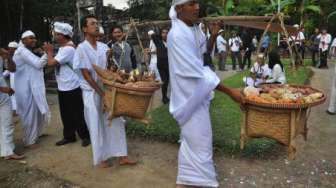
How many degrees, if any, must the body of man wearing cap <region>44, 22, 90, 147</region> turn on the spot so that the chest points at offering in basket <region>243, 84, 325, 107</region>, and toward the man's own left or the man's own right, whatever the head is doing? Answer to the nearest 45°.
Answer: approximately 135° to the man's own left

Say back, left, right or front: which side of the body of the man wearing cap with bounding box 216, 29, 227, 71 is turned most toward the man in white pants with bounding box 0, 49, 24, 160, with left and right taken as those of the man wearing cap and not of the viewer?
right

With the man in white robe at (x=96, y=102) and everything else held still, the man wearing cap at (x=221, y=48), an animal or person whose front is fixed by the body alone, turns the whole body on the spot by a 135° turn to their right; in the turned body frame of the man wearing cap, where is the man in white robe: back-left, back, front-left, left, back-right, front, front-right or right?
front-left

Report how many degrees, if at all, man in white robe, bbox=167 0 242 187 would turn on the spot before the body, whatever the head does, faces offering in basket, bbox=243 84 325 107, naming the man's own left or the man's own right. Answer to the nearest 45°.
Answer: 0° — they already face it

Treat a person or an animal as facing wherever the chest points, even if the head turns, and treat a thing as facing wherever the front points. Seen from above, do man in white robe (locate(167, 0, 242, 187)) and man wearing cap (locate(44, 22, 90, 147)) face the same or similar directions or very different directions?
very different directions

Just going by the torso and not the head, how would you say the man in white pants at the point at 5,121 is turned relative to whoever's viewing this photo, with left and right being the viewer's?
facing to the right of the viewer

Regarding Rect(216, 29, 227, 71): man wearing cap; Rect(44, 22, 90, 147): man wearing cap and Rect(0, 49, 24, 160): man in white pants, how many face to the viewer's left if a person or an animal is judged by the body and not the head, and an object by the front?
1

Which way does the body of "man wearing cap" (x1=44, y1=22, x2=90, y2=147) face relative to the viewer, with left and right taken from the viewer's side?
facing to the left of the viewer
